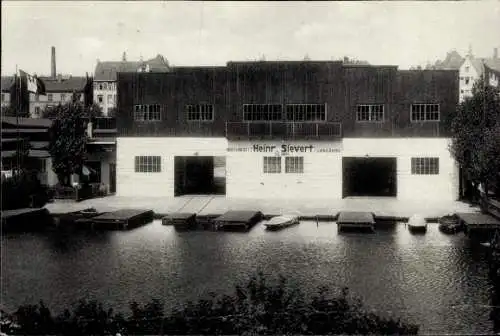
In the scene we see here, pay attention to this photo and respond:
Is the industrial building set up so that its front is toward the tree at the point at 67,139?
no

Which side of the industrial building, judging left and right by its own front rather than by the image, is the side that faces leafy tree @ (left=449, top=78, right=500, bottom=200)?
left

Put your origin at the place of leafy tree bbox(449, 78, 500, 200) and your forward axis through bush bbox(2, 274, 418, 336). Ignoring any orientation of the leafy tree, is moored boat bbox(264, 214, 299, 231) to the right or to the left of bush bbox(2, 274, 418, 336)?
right

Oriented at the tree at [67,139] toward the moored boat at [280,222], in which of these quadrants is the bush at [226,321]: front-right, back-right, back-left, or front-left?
front-right

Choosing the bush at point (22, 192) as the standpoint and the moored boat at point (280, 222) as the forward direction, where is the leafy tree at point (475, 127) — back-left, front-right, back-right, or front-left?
front-left

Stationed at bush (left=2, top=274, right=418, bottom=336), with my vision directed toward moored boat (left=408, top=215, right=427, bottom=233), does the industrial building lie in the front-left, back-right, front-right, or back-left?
front-left

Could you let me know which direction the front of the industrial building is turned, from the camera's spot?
facing the viewer

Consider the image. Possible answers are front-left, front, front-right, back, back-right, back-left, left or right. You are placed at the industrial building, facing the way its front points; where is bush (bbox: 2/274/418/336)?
front

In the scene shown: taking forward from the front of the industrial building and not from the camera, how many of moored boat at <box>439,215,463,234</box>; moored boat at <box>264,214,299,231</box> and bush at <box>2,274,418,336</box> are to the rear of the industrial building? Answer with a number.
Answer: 0

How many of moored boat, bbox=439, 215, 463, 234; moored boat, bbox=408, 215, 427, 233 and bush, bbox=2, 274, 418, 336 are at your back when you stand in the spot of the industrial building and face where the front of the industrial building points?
0

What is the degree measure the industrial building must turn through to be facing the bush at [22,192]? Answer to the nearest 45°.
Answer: approximately 45° to its right

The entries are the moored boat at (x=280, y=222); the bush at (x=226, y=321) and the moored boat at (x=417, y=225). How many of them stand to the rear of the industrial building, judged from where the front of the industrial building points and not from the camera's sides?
0

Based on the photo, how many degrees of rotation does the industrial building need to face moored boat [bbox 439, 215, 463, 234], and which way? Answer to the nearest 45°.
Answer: approximately 45° to its left

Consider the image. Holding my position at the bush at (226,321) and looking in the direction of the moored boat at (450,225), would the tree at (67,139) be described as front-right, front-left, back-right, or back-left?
front-left

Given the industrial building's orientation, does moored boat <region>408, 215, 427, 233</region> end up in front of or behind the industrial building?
in front

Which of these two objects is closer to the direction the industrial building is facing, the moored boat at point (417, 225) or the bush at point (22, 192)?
the moored boat

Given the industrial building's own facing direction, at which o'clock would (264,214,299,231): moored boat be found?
The moored boat is roughly at 12 o'clock from the industrial building.
